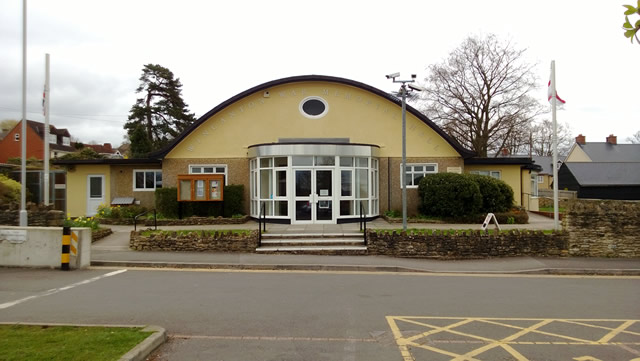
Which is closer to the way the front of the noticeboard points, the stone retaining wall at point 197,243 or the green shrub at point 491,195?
the stone retaining wall

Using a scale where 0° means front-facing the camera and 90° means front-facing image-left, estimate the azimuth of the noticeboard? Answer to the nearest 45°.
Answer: approximately 0°

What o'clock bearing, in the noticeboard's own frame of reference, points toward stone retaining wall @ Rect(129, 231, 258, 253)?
The stone retaining wall is roughly at 12 o'clock from the noticeboard.

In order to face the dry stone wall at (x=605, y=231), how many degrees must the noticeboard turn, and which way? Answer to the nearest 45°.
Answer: approximately 45° to its left

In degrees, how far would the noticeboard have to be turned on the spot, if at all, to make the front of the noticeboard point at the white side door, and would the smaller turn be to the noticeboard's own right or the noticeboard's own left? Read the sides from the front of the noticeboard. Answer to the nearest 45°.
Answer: approximately 135° to the noticeboard's own right

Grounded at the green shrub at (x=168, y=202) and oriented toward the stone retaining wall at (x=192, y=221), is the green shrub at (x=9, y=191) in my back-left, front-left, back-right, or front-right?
back-right

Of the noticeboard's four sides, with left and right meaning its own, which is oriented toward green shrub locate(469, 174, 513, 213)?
left

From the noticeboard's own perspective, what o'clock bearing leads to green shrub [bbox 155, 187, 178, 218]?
The green shrub is roughly at 4 o'clock from the noticeboard.

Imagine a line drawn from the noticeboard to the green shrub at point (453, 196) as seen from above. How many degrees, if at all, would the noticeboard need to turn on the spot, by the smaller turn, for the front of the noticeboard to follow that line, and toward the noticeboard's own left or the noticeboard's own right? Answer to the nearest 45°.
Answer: approximately 90° to the noticeboard's own left

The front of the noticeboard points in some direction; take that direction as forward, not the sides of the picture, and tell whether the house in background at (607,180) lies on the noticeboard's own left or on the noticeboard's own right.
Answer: on the noticeboard's own left
